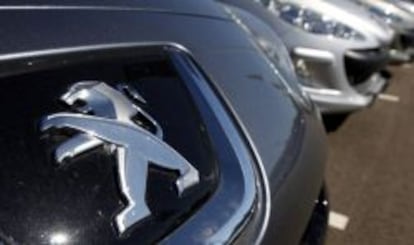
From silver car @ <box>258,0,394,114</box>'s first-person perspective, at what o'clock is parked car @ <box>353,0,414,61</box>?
The parked car is roughly at 8 o'clock from the silver car.

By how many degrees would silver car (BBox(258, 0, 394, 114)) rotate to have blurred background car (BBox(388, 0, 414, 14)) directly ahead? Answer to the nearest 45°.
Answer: approximately 135° to its left

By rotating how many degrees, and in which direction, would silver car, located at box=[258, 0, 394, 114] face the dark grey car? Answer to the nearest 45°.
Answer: approximately 45° to its right

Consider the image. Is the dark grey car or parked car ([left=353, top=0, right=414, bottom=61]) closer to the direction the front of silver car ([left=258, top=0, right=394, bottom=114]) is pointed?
the dark grey car
